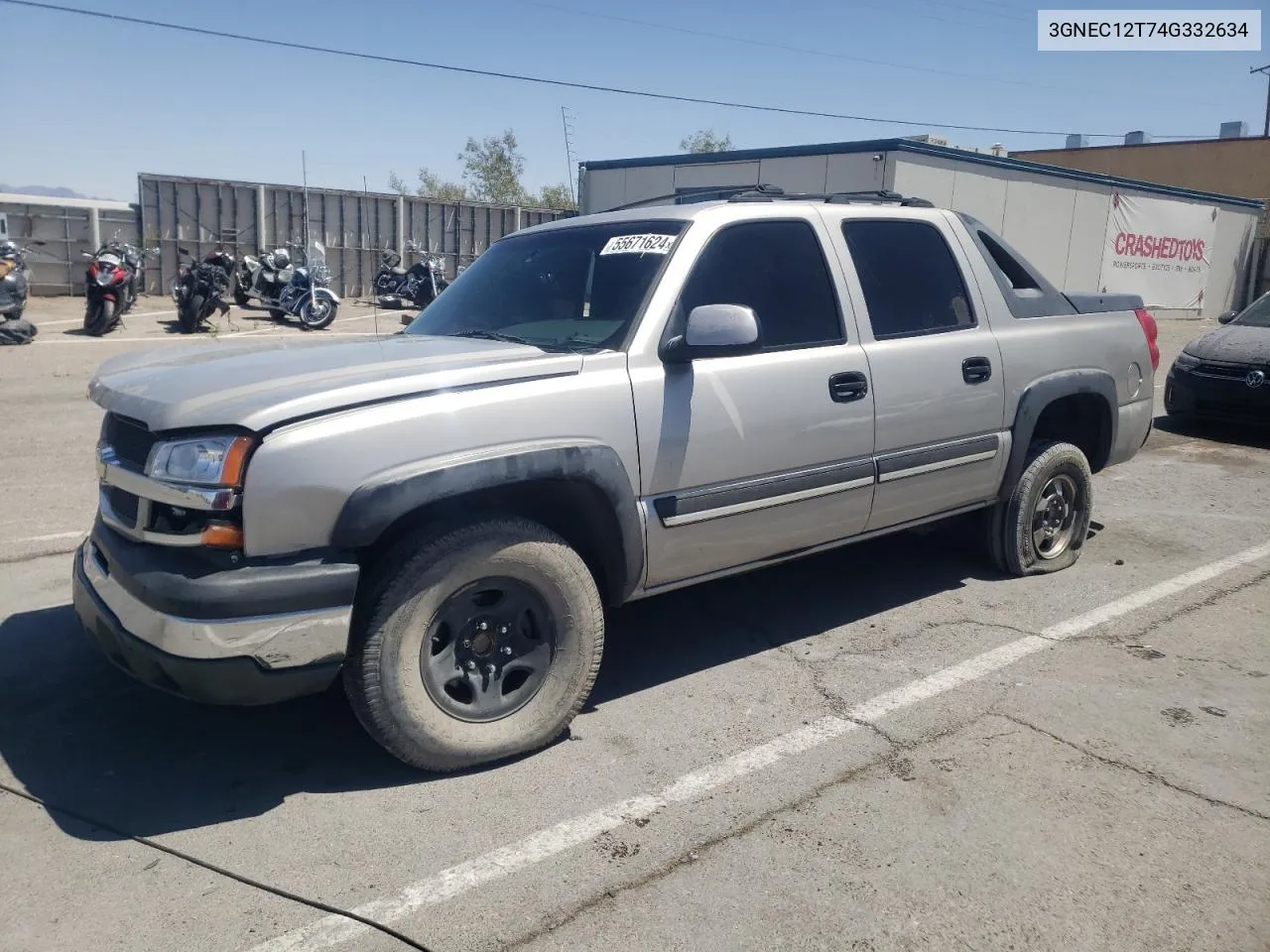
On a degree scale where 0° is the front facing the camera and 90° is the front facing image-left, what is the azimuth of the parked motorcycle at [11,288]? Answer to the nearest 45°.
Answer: approximately 0°

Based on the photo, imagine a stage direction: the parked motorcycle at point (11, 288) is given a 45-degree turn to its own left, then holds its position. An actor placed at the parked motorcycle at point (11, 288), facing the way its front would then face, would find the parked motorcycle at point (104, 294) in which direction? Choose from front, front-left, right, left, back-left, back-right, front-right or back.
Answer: left

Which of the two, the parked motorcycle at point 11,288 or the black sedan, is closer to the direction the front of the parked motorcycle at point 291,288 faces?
the black sedan

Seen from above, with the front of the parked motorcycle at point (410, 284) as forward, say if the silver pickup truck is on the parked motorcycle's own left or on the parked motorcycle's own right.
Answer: on the parked motorcycle's own right

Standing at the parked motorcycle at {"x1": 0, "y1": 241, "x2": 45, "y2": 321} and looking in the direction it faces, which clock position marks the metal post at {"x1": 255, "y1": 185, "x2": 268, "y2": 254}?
The metal post is roughly at 7 o'clock from the parked motorcycle.

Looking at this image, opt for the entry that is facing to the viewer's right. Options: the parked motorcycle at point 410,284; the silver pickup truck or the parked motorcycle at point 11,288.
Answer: the parked motorcycle at point 410,284

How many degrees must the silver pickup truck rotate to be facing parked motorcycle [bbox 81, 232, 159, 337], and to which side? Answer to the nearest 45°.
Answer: approximately 90° to its right

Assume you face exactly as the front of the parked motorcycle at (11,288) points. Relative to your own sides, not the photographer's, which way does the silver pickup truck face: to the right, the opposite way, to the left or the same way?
to the right

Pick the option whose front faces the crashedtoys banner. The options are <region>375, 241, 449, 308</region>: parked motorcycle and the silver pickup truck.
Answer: the parked motorcycle

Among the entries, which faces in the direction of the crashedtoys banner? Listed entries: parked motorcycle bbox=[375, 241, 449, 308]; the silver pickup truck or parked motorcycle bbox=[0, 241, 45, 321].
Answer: parked motorcycle bbox=[375, 241, 449, 308]

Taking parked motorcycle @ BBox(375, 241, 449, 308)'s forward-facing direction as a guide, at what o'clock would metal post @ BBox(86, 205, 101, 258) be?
The metal post is roughly at 6 o'clock from the parked motorcycle.

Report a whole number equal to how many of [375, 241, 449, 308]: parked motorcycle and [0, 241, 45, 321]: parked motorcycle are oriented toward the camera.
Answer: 1

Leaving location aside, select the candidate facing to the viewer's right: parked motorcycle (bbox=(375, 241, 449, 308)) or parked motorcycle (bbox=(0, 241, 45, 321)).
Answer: parked motorcycle (bbox=(375, 241, 449, 308))

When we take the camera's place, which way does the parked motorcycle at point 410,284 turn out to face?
facing to the right of the viewer

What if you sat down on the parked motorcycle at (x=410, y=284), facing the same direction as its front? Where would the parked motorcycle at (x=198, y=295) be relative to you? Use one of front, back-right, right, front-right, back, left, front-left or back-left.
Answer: back-right
